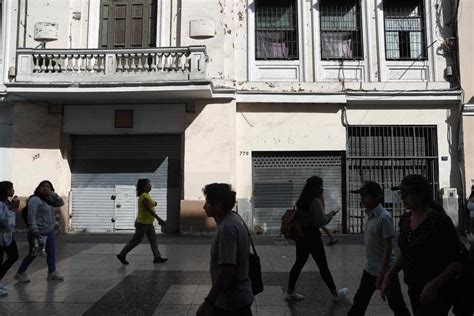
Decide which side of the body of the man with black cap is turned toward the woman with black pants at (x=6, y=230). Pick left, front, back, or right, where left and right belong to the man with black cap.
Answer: front

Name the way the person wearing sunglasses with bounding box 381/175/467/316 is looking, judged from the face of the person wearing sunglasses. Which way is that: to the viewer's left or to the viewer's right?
to the viewer's left

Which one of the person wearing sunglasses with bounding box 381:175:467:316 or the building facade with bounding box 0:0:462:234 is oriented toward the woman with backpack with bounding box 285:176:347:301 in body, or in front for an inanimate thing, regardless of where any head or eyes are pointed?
the building facade

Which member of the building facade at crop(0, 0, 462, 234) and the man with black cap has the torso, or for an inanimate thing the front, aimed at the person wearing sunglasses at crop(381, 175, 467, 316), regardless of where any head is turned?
the building facade

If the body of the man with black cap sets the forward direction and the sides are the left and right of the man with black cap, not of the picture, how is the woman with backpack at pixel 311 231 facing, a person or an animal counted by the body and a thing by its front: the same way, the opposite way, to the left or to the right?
the opposite way

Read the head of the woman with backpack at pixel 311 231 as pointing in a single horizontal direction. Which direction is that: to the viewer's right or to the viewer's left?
to the viewer's right

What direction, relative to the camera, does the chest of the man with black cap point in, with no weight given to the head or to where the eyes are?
to the viewer's left

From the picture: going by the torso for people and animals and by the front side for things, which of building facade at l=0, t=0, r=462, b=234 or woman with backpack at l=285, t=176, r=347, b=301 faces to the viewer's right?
the woman with backpack

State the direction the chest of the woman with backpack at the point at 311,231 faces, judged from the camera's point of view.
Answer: to the viewer's right
